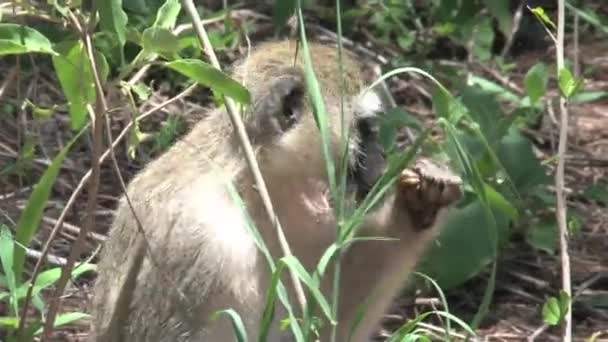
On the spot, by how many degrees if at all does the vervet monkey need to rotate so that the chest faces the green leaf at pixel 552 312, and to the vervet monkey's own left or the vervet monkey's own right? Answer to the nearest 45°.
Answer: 0° — it already faces it

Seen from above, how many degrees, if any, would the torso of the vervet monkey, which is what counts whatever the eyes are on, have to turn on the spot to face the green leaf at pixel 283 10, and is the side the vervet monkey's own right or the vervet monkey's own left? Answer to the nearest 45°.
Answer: approximately 90° to the vervet monkey's own left

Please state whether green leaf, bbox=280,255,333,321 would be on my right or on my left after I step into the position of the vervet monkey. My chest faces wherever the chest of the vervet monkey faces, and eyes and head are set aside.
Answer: on my right

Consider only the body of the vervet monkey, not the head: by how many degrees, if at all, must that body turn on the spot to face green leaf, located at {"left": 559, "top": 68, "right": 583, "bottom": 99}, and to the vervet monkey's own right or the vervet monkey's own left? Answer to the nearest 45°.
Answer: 0° — it already faces it

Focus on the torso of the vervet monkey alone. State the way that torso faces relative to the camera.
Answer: to the viewer's right
